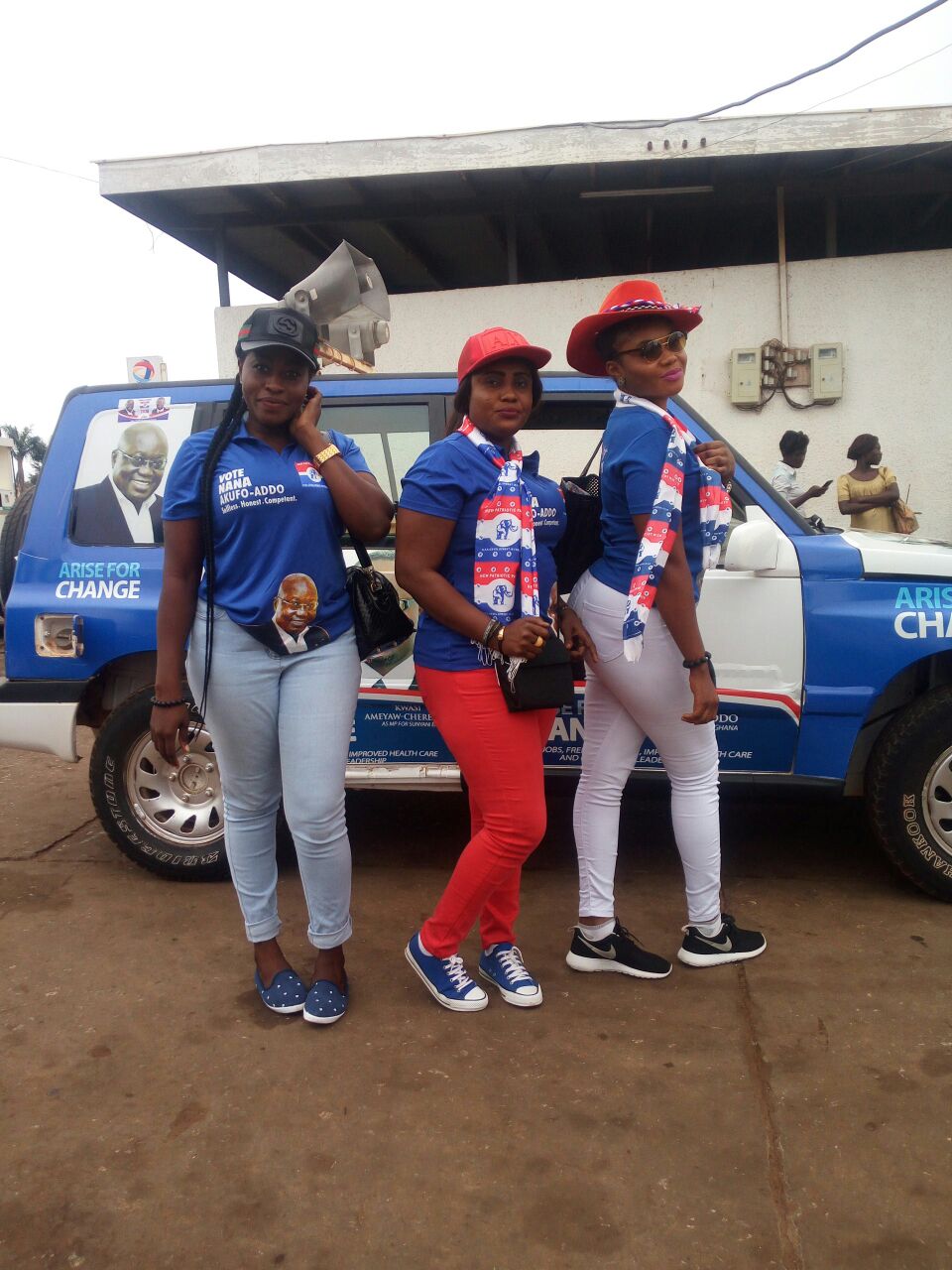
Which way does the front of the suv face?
to the viewer's right

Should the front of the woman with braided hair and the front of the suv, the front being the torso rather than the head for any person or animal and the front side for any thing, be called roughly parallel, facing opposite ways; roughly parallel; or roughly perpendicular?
roughly perpendicular

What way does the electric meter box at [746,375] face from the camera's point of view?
toward the camera

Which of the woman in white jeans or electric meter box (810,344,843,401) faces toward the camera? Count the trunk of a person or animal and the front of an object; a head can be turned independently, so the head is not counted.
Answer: the electric meter box

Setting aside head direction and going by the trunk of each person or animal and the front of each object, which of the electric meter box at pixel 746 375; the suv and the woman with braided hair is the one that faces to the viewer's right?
the suv

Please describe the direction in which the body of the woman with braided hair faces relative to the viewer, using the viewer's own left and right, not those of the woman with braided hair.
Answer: facing the viewer

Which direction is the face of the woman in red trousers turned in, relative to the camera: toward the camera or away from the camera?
toward the camera

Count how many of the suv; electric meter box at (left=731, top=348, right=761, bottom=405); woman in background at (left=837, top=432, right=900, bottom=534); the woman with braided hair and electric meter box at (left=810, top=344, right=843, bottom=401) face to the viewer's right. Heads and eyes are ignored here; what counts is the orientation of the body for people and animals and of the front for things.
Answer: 1

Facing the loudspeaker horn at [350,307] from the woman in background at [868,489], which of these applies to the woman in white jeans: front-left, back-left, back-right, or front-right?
front-left

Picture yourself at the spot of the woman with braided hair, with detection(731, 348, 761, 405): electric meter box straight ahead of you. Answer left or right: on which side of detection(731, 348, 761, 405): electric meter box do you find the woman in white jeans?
right

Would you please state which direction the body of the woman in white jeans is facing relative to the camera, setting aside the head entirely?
to the viewer's right

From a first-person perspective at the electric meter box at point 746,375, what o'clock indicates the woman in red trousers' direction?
The woman in red trousers is roughly at 12 o'clock from the electric meter box.

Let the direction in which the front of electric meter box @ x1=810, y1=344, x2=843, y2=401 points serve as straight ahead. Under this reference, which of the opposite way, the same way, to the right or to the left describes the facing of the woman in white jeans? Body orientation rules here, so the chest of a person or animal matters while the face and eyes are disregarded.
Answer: to the left

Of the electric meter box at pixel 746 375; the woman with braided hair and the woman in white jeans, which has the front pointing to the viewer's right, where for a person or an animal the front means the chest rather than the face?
the woman in white jeans

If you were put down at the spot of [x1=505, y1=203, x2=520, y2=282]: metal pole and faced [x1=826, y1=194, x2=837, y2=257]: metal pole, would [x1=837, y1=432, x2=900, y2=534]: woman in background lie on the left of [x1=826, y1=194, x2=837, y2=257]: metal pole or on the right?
right
